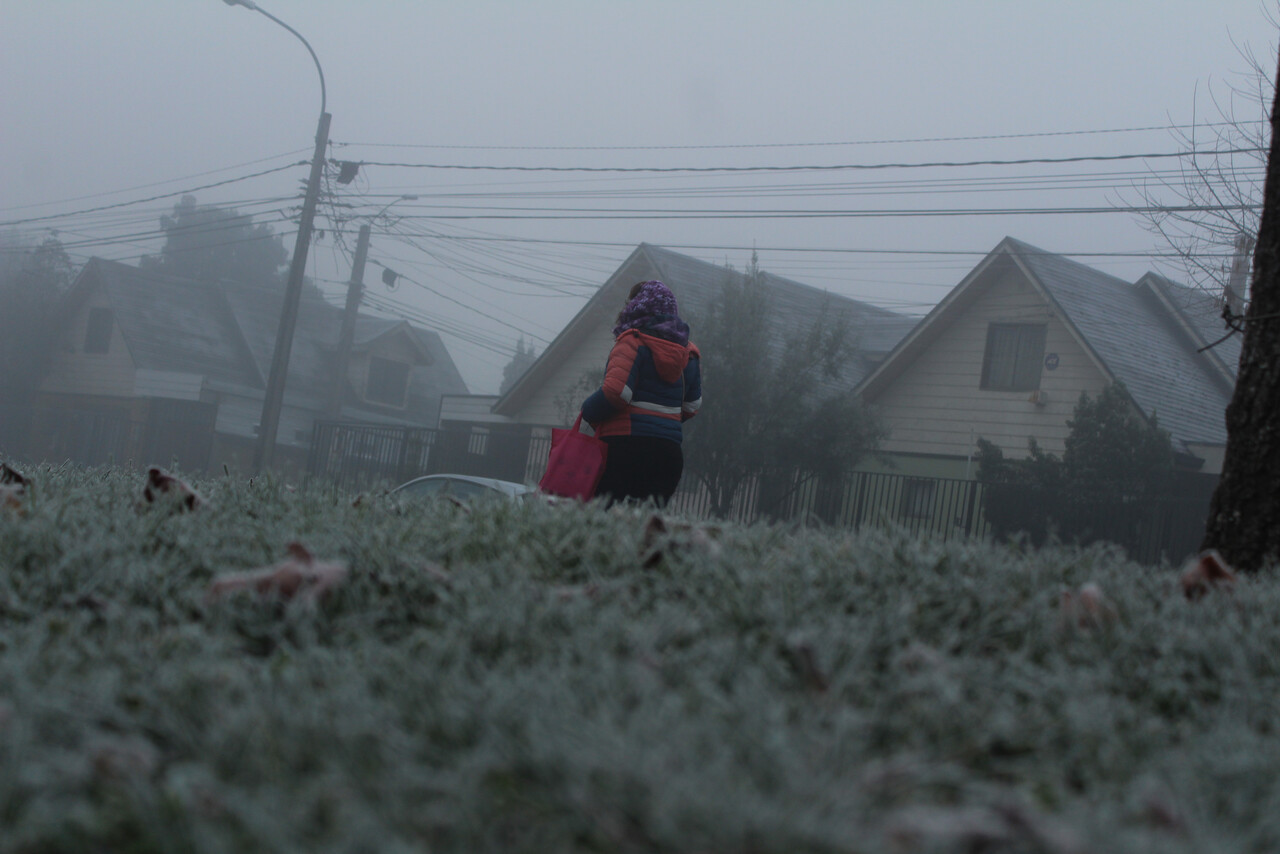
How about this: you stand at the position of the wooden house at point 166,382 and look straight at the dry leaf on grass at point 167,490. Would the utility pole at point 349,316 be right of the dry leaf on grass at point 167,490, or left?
left

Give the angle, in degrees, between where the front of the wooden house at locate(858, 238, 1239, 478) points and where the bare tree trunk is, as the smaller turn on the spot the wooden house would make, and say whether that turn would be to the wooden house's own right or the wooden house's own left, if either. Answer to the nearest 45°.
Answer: approximately 45° to the wooden house's own left

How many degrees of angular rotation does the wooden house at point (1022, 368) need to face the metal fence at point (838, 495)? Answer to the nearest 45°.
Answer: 0° — it already faces it

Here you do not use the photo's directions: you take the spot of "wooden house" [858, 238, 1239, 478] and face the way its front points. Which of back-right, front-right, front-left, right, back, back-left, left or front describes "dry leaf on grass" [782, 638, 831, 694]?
front-left

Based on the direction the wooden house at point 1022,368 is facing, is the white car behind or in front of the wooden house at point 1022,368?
in front

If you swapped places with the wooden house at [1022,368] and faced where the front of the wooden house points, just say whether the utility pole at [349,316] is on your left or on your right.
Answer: on your right

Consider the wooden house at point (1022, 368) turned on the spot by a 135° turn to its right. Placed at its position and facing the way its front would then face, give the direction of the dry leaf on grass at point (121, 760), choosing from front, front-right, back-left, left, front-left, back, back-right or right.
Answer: back

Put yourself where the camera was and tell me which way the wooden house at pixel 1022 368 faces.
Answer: facing the viewer and to the left of the viewer

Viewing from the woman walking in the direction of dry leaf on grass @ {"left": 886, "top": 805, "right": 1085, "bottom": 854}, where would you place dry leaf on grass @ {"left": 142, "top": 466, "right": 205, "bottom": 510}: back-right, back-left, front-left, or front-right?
front-right

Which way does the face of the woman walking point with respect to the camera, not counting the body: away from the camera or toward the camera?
away from the camera
